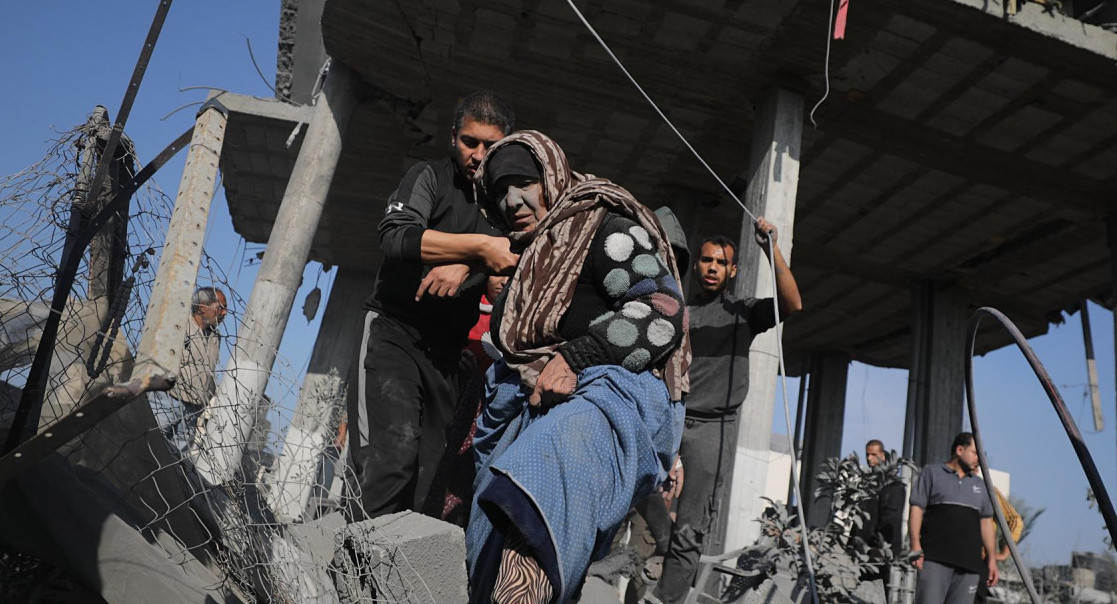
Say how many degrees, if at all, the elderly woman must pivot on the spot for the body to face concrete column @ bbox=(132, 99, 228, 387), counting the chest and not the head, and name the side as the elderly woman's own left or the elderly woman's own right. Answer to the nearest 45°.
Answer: approximately 45° to the elderly woman's own right

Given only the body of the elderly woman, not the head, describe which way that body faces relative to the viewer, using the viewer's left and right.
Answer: facing the viewer and to the left of the viewer

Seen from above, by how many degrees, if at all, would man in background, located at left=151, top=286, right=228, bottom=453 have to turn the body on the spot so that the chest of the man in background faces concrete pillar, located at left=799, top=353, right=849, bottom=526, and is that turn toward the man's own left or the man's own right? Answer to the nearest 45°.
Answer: approximately 45° to the man's own left

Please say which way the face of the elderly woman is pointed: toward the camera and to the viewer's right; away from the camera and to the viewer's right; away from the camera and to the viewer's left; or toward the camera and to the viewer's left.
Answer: toward the camera and to the viewer's left
